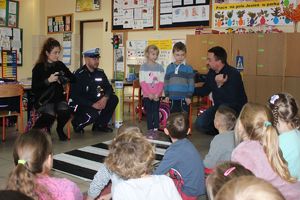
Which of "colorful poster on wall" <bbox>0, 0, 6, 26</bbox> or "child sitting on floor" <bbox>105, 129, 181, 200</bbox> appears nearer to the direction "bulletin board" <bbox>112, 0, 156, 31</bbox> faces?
the child sitting on floor

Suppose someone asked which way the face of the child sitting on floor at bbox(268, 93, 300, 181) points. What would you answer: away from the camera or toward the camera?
away from the camera

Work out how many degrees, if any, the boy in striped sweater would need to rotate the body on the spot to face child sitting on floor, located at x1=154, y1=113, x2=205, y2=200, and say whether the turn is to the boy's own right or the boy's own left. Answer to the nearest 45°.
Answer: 0° — they already face them

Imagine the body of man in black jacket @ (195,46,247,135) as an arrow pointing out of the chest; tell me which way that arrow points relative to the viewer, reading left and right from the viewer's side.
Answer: facing to the left of the viewer

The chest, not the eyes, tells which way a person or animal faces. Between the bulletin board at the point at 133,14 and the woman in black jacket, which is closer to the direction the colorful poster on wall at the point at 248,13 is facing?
the woman in black jacket

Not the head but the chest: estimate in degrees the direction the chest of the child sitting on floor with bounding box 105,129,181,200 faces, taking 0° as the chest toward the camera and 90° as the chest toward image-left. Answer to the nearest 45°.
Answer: approximately 180°

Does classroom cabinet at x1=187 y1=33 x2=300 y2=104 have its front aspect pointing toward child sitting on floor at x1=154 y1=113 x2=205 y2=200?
yes

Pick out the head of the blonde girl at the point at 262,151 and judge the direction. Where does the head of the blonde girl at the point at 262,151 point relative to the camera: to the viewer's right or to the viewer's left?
to the viewer's left

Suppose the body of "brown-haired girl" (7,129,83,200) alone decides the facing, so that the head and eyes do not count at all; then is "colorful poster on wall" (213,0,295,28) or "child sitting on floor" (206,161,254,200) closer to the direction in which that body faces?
the colorful poster on wall
